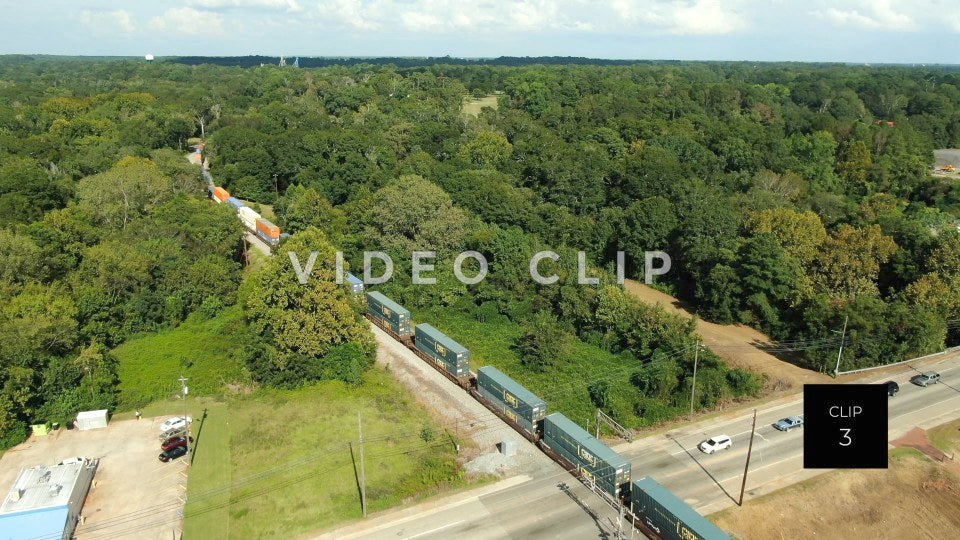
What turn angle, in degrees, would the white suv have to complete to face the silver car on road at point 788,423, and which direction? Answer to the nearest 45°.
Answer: approximately 180°

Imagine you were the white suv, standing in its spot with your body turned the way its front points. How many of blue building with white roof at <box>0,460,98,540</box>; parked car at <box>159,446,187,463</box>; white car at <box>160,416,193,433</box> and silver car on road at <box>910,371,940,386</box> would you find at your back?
1

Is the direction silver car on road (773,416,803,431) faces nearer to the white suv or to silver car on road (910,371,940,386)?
the white suv

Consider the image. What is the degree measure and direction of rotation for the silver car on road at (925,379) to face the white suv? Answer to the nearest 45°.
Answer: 0° — it already faces it

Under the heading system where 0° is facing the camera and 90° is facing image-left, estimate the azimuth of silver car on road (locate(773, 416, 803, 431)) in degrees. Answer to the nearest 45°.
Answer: approximately 45°

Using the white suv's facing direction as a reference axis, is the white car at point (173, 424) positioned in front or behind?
in front

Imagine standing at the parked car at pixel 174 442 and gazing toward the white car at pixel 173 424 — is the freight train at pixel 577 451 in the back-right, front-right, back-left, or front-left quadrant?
back-right

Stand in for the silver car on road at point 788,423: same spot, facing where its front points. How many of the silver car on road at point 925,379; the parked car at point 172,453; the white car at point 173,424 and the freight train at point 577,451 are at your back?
1

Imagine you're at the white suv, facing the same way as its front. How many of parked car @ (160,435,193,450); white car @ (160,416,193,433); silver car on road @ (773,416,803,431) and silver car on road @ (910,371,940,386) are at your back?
2

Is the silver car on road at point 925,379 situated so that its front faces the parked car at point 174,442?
yes

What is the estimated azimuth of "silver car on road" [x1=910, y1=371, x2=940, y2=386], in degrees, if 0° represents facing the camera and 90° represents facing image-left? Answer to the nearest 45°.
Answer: approximately 45°

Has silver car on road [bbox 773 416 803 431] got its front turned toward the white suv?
yes

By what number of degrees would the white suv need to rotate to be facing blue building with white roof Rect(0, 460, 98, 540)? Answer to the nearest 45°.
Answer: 0° — it already faces it

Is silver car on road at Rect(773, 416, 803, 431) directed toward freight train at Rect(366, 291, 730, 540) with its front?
yes

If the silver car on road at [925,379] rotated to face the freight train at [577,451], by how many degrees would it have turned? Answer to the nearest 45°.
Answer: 0° — it already faces it
